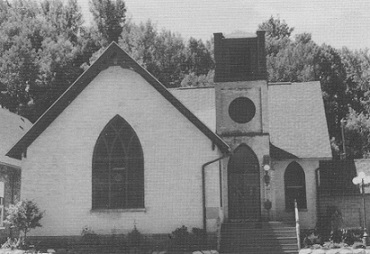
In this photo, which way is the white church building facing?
toward the camera

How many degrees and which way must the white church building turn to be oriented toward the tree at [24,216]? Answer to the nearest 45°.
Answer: approximately 90° to its right
